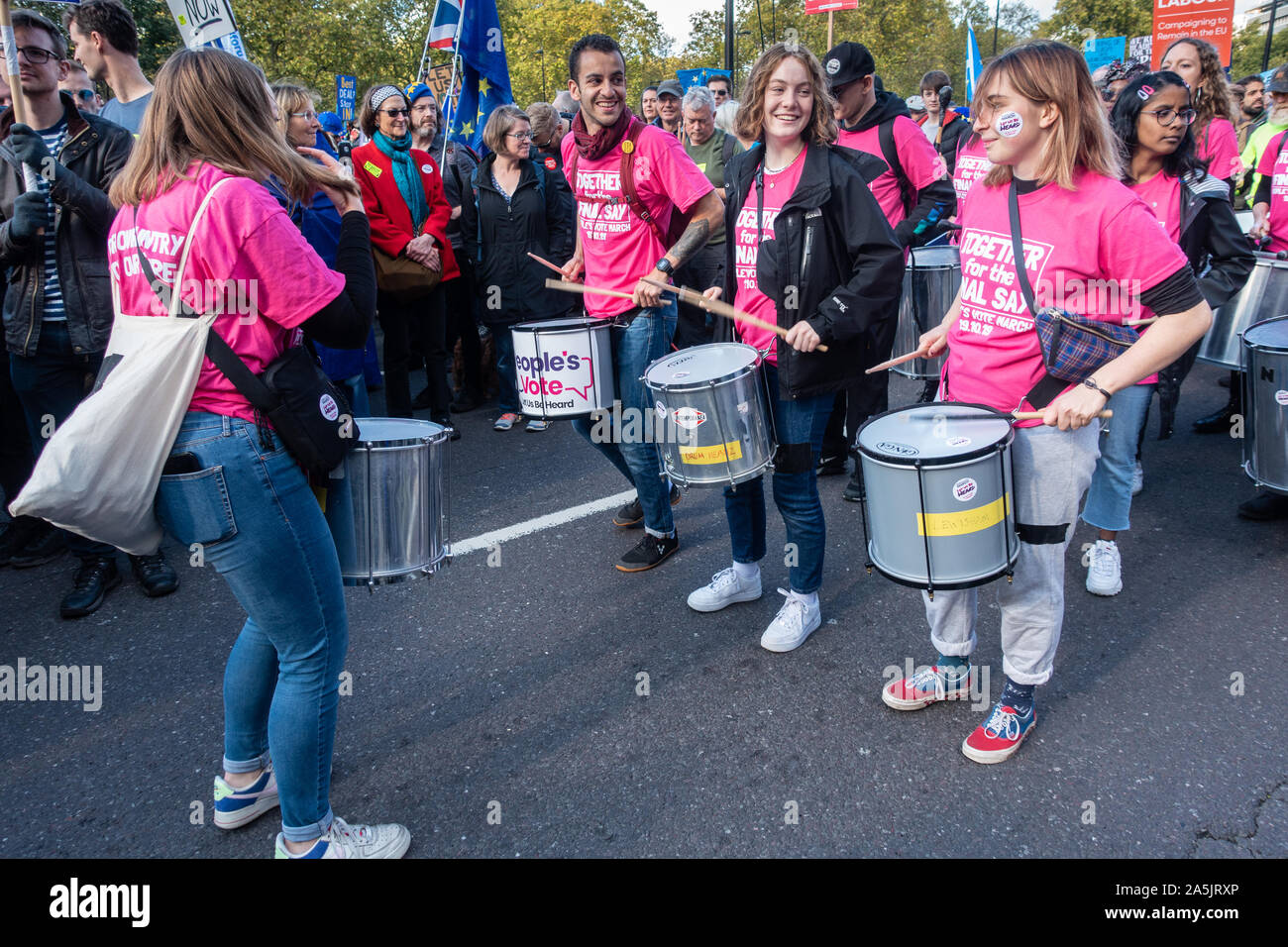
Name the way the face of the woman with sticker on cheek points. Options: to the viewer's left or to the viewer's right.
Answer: to the viewer's left

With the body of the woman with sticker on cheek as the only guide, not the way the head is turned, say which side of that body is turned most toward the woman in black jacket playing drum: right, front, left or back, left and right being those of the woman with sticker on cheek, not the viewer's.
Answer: right

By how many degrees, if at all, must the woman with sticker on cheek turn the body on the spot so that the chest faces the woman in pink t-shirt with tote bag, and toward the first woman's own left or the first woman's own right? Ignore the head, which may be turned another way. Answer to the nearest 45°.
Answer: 0° — they already face them

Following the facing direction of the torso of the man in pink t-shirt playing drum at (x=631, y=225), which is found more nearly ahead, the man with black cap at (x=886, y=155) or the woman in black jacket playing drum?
the woman in black jacket playing drum

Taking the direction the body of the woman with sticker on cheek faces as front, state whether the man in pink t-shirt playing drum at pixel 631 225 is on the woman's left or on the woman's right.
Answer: on the woman's right

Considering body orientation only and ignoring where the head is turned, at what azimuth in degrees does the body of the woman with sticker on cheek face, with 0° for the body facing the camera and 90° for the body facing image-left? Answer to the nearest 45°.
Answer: approximately 45°

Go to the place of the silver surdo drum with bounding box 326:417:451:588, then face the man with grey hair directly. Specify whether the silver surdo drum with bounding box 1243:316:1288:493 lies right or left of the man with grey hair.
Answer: right

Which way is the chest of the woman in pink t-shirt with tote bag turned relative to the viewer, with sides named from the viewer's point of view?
facing away from the viewer and to the right of the viewer

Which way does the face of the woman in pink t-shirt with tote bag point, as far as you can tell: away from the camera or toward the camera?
away from the camera

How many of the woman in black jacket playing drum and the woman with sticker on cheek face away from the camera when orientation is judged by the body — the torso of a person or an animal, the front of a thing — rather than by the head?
0
